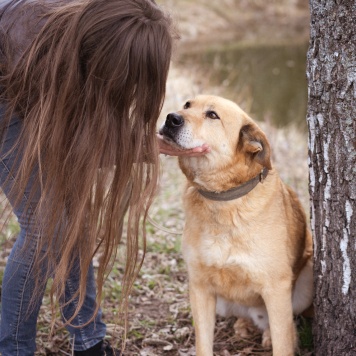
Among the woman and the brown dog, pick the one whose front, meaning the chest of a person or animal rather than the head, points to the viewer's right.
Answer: the woman

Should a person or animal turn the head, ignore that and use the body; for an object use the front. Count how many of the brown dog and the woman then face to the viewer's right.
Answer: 1

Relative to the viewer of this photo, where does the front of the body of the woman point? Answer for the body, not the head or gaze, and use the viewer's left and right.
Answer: facing to the right of the viewer

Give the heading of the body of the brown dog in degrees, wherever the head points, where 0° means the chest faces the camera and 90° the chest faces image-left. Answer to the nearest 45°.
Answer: approximately 45°

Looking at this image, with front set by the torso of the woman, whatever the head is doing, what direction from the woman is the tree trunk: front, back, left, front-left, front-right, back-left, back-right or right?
front

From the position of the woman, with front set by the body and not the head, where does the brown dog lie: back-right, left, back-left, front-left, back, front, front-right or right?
front-left

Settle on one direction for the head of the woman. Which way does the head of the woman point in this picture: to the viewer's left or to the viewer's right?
to the viewer's right
